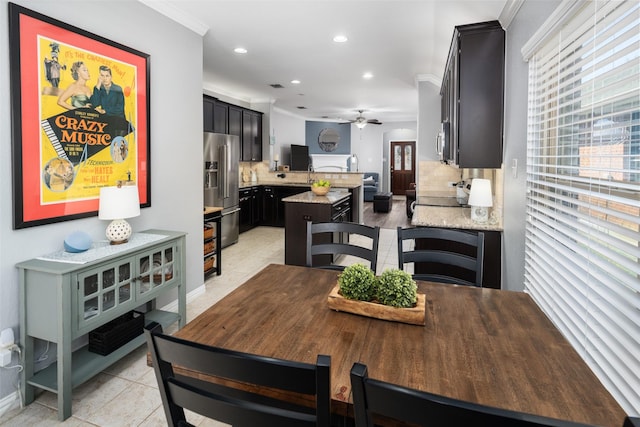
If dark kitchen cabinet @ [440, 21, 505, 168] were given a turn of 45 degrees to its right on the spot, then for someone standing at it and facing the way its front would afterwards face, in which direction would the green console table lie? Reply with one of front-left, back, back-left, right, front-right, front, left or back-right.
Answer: left

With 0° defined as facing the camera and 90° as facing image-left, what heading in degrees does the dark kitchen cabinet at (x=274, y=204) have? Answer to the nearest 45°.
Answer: approximately 0°

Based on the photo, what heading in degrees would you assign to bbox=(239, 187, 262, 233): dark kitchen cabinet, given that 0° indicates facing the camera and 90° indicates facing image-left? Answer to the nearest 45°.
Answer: approximately 315°

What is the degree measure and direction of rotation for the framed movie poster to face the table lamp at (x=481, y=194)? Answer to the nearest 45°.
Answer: approximately 45° to its left

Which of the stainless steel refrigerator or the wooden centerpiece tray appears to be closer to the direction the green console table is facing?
the wooden centerpiece tray

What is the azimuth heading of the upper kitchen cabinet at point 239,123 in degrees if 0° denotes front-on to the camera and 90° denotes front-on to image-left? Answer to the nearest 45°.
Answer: approximately 315°

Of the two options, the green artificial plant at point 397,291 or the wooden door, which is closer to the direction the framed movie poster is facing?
the green artificial plant

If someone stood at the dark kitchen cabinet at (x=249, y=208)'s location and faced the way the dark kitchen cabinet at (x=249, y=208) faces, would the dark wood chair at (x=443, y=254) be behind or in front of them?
in front

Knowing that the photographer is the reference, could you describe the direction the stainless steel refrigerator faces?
facing the viewer and to the right of the viewer

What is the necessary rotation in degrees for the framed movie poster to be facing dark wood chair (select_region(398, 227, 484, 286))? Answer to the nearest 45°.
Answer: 0° — it already faces it

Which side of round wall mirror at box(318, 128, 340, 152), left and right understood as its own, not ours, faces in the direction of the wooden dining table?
front

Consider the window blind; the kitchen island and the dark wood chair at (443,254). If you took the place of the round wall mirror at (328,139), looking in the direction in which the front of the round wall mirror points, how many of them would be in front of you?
3
